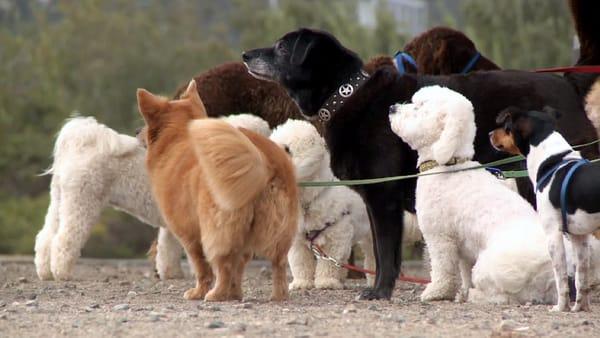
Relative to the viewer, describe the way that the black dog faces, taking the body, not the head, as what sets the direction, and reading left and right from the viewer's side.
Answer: facing to the left of the viewer

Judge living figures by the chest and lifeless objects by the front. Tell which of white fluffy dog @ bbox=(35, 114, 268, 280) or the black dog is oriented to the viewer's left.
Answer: the black dog

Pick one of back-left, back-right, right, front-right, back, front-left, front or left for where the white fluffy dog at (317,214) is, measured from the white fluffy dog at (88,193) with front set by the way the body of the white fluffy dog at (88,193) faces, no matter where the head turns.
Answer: front-right

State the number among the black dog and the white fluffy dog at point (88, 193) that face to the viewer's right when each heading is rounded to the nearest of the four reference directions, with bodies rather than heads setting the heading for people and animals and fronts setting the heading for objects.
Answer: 1

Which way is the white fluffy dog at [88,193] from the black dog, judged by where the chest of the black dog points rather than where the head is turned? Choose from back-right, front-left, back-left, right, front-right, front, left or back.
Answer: front-right

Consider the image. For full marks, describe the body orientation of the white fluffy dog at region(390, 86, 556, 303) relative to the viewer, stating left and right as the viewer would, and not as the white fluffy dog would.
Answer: facing to the left of the viewer

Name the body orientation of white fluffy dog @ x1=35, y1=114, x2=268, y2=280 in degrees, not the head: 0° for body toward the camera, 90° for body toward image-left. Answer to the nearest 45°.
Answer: approximately 270°

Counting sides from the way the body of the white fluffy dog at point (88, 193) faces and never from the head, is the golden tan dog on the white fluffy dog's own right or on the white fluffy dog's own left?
on the white fluffy dog's own right

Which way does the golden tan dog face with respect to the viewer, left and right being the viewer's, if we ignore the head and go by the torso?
facing away from the viewer and to the left of the viewer

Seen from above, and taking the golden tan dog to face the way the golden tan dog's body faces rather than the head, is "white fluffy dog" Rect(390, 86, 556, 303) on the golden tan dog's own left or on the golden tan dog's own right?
on the golden tan dog's own right
